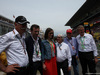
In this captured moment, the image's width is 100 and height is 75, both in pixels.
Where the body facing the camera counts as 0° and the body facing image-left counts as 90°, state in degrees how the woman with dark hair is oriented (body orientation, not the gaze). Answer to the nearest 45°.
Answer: approximately 315°

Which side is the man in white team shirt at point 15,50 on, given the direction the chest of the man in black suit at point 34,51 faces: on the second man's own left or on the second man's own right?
on the second man's own right

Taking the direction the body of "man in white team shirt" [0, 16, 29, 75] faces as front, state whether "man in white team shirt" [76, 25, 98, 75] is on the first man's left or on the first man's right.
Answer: on the first man's left
